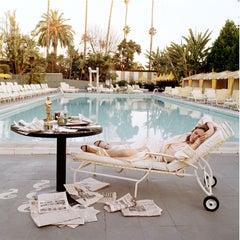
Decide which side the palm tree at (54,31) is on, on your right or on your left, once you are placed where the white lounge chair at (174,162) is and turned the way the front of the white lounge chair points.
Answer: on your right

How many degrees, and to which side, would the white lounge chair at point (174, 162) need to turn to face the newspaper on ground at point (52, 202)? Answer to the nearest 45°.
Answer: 0° — it already faces it

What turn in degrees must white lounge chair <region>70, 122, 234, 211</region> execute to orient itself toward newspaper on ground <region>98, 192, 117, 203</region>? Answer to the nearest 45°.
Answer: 0° — it already faces it

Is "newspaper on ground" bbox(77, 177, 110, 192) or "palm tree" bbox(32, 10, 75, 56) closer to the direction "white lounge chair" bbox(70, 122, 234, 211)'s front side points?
the newspaper on ground

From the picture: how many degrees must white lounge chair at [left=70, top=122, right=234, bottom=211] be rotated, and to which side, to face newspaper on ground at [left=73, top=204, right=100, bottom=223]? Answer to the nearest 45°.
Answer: approximately 45° to its left

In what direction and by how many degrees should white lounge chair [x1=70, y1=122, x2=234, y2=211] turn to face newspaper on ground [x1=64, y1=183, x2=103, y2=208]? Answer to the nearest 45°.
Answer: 0° — it already faces it

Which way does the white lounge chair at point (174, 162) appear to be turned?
to the viewer's left

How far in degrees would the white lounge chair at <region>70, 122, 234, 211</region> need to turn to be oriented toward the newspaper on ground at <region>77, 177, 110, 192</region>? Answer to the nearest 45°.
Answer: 0° — it already faces it
